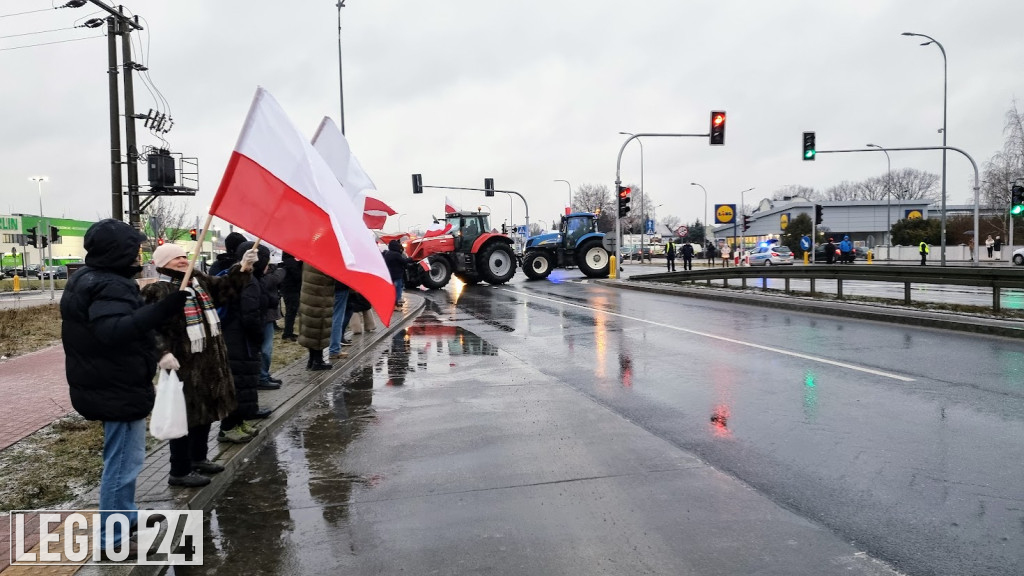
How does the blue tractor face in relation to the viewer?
to the viewer's left

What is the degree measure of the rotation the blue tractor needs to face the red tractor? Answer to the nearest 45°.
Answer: approximately 45° to its left

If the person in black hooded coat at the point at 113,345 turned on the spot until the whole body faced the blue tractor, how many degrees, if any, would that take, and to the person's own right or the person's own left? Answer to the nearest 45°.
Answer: approximately 45° to the person's own left

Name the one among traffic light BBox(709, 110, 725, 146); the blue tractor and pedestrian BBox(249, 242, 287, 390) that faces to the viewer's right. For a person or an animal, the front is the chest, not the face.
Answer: the pedestrian

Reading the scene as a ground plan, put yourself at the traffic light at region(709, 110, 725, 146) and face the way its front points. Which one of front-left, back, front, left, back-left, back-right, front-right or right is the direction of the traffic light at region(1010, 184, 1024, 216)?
left

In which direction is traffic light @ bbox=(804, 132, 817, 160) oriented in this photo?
toward the camera

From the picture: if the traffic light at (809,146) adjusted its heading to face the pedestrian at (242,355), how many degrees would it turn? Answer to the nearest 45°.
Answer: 0° — it already faces them

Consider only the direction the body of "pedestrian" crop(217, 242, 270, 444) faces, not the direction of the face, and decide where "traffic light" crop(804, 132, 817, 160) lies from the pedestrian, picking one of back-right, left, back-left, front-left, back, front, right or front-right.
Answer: front-left

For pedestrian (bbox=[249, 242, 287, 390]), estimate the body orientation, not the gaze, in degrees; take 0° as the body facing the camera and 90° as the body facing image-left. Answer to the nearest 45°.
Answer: approximately 270°

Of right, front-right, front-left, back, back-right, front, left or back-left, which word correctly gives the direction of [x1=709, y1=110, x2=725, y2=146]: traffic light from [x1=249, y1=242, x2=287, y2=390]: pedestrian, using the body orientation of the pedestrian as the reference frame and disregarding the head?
front-left

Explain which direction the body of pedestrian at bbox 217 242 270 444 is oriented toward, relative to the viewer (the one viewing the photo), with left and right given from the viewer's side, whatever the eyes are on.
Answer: facing to the right of the viewer

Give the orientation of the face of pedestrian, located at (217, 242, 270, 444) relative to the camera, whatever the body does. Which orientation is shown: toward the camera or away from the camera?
away from the camera

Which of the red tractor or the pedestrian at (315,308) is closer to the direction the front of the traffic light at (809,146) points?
the pedestrian

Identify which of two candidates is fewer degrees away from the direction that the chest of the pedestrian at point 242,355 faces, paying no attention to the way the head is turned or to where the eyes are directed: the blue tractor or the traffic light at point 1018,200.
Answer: the traffic light

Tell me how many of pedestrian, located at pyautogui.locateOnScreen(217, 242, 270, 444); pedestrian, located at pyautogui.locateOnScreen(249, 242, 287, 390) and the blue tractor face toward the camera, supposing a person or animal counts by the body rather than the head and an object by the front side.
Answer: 0

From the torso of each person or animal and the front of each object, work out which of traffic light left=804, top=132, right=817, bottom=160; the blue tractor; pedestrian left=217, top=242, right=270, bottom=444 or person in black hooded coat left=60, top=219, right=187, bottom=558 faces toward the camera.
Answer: the traffic light
